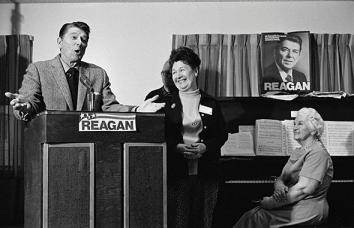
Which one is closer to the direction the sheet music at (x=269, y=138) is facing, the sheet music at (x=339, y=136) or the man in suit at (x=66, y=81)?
the man in suit

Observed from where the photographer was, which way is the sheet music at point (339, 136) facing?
facing the viewer

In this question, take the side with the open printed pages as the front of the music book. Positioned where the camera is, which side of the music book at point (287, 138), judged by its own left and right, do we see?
front

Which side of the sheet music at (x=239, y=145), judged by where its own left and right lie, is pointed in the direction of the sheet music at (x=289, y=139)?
left
